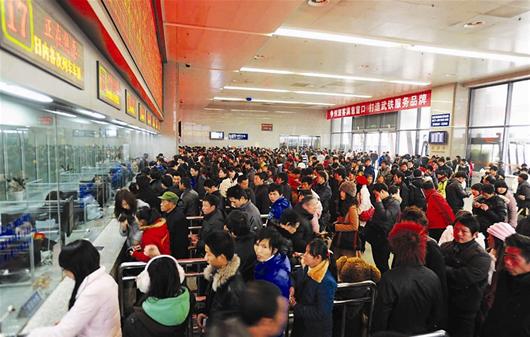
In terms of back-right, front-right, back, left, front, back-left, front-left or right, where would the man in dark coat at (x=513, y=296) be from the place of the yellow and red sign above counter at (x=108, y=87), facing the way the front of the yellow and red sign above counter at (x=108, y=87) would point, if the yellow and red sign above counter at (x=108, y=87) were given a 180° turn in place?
back

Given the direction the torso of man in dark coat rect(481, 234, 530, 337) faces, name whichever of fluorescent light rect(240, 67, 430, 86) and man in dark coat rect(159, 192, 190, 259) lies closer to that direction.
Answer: the man in dark coat

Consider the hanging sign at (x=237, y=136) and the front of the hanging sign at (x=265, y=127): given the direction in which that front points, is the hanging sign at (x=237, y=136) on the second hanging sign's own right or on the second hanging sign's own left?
on the second hanging sign's own right

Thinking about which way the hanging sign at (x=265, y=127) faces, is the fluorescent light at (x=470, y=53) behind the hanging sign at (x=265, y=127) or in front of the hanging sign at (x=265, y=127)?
in front

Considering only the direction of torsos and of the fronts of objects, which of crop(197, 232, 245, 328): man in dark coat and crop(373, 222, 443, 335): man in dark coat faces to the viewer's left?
crop(197, 232, 245, 328): man in dark coat

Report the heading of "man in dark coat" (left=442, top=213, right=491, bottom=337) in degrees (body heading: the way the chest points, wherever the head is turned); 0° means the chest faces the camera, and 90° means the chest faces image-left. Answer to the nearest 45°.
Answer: approximately 45°

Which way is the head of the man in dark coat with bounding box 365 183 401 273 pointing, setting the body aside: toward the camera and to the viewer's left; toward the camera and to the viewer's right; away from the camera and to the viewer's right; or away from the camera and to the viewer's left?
toward the camera and to the viewer's left

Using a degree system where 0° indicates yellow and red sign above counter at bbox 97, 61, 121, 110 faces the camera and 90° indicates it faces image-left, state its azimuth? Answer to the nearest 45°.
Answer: approximately 315°

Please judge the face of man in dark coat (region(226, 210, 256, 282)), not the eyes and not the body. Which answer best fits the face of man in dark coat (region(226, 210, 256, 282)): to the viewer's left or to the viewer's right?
to the viewer's left

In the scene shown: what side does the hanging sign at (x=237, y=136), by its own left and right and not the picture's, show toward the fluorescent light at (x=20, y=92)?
front

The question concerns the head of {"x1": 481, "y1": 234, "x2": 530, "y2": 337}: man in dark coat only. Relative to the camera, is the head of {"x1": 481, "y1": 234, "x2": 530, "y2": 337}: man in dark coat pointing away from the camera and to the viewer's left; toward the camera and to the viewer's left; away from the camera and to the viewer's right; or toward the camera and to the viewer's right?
toward the camera and to the viewer's left

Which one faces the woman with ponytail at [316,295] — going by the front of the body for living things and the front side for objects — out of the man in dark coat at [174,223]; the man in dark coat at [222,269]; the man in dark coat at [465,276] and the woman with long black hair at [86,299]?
the man in dark coat at [465,276]

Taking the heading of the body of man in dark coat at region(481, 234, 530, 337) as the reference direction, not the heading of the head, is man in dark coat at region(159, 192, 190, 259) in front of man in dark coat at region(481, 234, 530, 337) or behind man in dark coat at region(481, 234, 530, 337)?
in front

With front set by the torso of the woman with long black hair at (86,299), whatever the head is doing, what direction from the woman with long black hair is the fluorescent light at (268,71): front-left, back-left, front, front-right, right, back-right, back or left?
back-right
